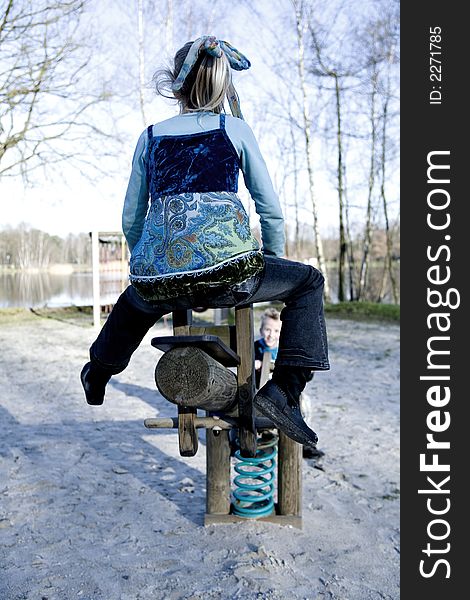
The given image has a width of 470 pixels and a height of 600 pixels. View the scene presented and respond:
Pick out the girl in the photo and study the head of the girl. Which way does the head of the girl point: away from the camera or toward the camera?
away from the camera

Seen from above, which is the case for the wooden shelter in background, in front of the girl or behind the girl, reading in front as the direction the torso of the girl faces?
in front

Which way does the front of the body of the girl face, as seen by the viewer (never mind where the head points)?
away from the camera
